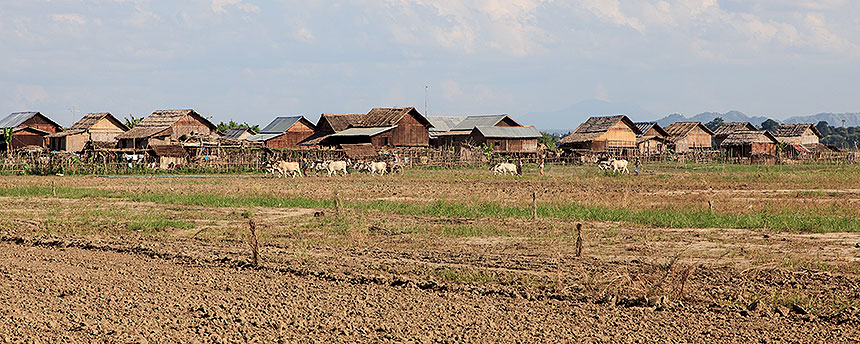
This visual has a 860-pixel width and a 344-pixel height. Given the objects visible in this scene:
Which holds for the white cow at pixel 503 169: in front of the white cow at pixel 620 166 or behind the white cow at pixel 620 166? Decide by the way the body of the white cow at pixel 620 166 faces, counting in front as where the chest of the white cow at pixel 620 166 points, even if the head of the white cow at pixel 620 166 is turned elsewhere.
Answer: in front

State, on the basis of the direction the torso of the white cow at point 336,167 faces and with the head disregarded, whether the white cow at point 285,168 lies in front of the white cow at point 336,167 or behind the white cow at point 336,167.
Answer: in front

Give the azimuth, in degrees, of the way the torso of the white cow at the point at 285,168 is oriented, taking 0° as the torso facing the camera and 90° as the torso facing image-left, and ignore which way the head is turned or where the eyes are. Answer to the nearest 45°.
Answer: approximately 90°

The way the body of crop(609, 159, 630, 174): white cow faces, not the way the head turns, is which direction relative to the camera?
to the viewer's left

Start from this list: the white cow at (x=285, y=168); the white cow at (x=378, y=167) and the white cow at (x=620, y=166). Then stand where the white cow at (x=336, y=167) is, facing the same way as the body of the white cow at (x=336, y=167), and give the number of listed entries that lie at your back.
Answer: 2

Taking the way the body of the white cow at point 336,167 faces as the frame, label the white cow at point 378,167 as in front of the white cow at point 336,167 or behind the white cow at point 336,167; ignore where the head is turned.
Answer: behind

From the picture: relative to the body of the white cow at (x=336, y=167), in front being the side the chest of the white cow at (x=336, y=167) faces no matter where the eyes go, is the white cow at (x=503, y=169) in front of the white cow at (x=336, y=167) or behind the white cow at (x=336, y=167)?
behind

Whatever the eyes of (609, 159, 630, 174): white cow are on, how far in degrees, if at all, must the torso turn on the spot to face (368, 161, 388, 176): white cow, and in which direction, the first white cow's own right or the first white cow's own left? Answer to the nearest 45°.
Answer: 0° — it already faces it

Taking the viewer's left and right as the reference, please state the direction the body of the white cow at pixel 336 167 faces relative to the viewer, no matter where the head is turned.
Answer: facing to the left of the viewer

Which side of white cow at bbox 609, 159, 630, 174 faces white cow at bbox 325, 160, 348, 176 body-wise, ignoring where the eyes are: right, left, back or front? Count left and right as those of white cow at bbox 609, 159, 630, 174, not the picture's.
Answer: front

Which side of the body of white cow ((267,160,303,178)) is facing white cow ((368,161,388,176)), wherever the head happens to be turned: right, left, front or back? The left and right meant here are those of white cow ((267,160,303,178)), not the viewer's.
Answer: back
